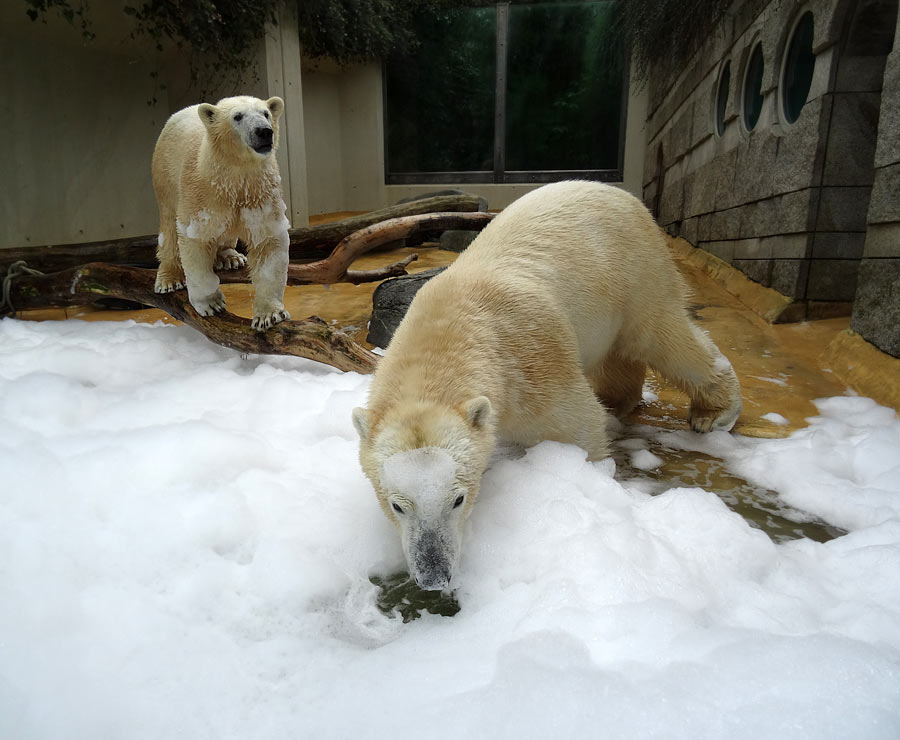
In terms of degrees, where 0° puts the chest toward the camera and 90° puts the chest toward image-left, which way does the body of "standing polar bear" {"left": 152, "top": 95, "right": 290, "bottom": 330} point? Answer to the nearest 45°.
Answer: approximately 315°

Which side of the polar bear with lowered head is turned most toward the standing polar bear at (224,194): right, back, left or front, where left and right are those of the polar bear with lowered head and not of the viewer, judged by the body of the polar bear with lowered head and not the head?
right

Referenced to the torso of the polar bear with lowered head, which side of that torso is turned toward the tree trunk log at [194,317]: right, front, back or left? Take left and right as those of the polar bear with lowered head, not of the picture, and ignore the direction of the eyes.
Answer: right

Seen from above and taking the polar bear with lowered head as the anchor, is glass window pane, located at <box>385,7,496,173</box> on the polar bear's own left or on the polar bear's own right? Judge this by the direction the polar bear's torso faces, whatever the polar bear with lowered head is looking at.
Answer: on the polar bear's own right

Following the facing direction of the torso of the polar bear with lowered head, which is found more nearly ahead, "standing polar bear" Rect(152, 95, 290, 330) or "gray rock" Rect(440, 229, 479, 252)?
the standing polar bear

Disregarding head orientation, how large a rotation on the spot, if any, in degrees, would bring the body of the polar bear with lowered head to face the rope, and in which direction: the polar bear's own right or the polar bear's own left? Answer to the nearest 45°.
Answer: approximately 90° to the polar bear's own right

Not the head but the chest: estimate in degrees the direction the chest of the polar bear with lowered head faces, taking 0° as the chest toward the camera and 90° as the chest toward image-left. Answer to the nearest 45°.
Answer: approximately 45°
